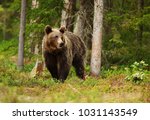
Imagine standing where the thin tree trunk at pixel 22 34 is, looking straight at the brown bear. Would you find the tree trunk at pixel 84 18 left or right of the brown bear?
left

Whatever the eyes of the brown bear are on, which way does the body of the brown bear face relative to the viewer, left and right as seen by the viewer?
facing the viewer and to the left of the viewer

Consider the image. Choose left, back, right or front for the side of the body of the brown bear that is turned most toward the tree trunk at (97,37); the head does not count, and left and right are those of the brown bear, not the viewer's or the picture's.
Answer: back

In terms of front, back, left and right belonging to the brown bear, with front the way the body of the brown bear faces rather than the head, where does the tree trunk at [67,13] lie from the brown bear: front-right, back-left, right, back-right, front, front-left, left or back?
back-right

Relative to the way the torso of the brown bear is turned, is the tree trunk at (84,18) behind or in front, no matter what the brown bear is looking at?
behind
